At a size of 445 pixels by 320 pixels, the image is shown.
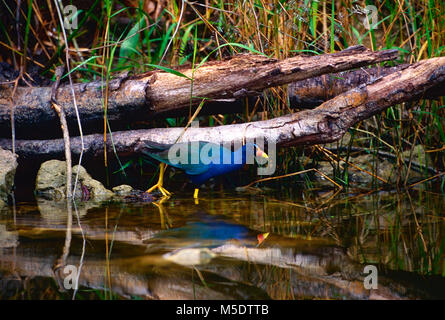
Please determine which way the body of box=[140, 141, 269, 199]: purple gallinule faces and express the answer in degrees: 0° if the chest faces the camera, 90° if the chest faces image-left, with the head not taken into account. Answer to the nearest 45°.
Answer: approximately 270°

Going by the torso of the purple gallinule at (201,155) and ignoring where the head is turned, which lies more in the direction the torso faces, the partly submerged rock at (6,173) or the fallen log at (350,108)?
the fallen log

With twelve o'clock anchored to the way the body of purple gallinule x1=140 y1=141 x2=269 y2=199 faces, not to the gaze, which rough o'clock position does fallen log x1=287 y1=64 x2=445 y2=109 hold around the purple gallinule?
The fallen log is roughly at 12 o'clock from the purple gallinule.

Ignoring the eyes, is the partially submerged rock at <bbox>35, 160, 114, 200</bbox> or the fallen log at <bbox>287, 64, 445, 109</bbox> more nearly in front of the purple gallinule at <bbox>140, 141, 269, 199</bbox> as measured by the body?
the fallen log

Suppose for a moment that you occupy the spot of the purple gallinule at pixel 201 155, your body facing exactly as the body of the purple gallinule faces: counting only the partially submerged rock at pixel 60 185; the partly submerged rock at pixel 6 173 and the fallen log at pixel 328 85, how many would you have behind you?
2

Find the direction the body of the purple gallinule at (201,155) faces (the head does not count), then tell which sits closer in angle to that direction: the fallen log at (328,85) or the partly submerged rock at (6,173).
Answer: the fallen log

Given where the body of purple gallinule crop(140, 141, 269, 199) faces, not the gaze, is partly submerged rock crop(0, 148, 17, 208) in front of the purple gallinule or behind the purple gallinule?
behind

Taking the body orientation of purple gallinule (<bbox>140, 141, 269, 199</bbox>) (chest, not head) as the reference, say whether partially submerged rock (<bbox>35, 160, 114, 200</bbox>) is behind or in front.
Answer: behind
